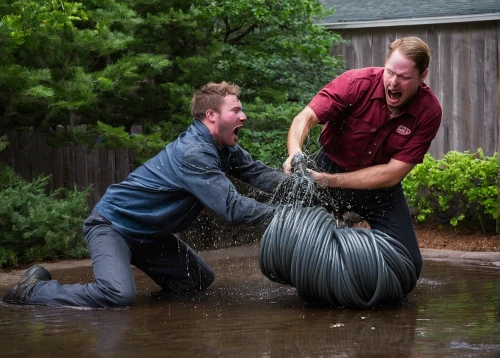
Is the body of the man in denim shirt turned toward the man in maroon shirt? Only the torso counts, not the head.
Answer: yes

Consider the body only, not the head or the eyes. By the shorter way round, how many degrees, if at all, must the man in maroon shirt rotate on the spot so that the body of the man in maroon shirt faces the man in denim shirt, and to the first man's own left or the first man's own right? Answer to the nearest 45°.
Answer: approximately 45° to the first man's own right

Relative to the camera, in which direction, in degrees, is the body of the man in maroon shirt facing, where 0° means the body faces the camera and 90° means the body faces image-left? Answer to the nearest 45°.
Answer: approximately 45°

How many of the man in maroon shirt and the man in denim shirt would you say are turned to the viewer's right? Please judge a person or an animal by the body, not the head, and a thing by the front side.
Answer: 1

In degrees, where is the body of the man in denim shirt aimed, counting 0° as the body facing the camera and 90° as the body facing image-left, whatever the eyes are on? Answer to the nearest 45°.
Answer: approximately 270°

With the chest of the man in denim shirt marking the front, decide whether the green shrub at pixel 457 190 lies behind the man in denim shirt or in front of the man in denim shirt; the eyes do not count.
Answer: in front

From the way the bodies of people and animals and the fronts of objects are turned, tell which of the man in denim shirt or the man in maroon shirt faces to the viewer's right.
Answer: the man in denim shirt

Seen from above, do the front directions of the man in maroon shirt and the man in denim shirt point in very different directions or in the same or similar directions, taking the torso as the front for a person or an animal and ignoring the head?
very different directions

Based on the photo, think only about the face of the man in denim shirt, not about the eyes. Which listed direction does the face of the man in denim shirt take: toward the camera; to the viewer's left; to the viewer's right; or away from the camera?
to the viewer's right

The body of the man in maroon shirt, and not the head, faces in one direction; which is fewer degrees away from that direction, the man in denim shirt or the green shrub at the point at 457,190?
the man in denim shirt
